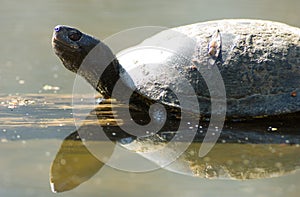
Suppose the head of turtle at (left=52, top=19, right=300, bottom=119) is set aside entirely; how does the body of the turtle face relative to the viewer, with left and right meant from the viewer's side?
facing to the left of the viewer
